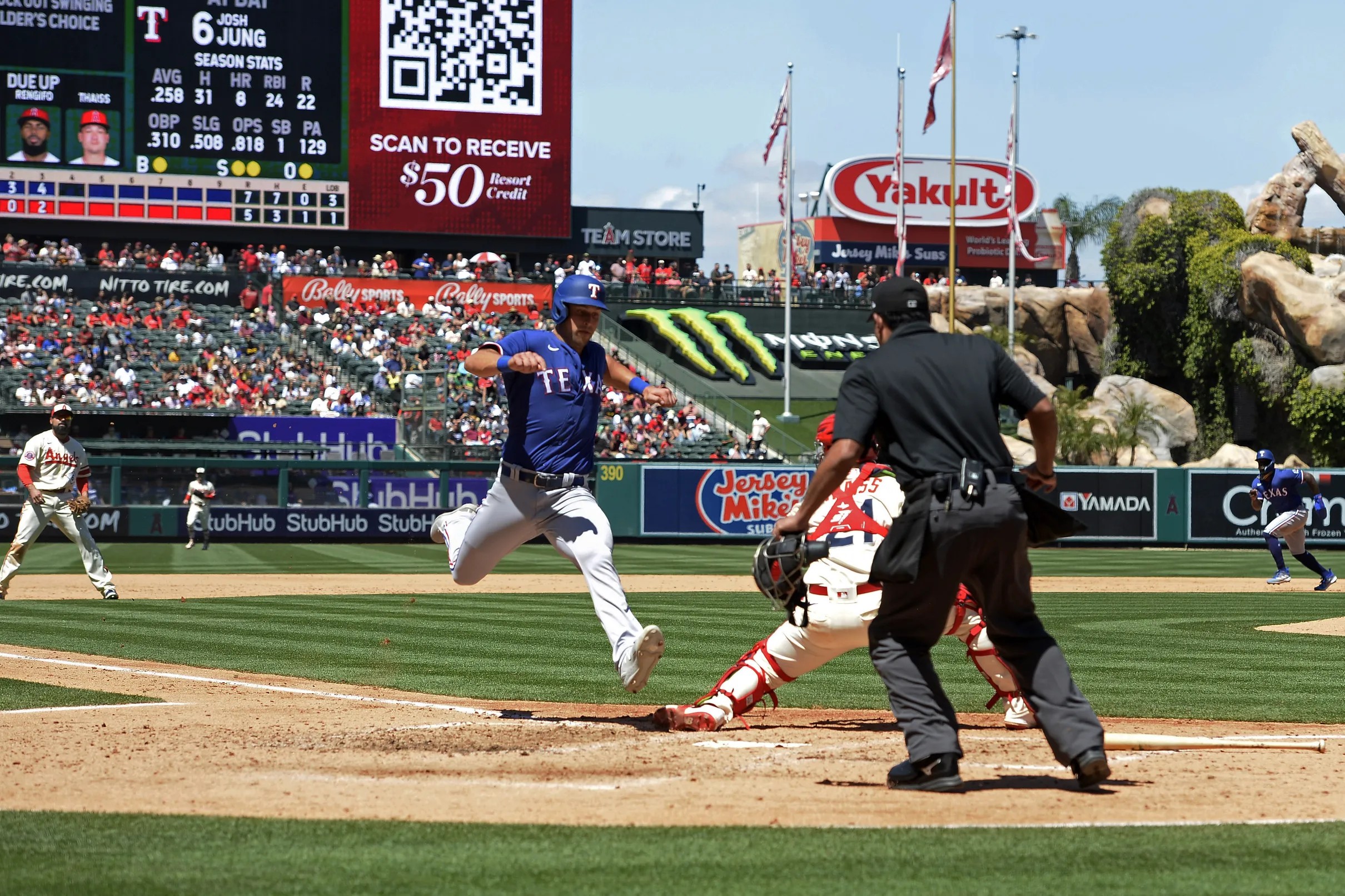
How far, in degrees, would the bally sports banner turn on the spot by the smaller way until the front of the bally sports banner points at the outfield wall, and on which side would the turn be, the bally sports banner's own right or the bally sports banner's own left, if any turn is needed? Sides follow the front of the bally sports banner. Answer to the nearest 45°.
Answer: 0° — it already faces it

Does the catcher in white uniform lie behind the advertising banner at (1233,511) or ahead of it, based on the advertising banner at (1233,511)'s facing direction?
ahead

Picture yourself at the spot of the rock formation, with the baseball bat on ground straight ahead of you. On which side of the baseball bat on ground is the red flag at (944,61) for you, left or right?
right

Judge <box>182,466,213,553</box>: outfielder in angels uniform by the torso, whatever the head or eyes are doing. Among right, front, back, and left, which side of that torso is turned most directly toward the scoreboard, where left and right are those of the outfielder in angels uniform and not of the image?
back

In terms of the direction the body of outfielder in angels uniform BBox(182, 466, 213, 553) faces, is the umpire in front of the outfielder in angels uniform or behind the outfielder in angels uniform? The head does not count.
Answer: in front

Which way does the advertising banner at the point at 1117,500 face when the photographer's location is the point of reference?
facing the viewer

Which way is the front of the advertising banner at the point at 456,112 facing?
toward the camera

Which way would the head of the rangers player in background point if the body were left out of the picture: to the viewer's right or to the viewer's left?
to the viewer's left

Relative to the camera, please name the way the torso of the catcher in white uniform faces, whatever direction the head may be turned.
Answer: away from the camera

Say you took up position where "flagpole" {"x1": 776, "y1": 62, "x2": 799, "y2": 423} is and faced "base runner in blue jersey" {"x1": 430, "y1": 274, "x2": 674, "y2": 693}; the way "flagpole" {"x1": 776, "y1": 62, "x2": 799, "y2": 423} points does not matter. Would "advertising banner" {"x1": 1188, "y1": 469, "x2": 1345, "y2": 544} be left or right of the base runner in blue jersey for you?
left

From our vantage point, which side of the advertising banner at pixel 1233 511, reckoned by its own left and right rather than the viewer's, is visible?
front

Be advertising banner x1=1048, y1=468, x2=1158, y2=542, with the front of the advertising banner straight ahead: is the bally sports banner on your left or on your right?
on your right

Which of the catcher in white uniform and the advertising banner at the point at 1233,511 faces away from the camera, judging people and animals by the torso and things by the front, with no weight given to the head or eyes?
the catcher in white uniform
